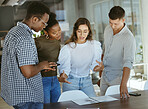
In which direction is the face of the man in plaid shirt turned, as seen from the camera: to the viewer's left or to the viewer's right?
to the viewer's right

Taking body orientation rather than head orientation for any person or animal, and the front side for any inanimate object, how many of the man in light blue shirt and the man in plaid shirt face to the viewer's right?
1

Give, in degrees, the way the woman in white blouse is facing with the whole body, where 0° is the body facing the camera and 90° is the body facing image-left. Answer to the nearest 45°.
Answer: approximately 0°

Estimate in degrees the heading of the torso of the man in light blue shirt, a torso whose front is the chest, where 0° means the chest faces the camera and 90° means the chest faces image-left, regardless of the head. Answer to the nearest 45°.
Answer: approximately 45°

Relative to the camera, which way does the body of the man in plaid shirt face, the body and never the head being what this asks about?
to the viewer's right

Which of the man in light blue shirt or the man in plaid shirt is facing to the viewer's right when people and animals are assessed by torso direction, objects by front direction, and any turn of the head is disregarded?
the man in plaid shirt

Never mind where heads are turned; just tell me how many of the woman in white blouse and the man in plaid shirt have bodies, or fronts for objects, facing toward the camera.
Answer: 1

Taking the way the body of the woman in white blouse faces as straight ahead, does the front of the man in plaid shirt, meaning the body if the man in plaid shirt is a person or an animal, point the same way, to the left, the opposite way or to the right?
to the left

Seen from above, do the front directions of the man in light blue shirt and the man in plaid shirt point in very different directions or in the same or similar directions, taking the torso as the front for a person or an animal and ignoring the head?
very different directions
